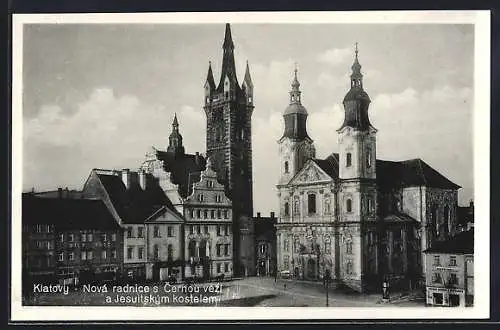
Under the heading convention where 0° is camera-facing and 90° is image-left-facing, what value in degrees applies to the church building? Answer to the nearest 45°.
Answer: approximately 45°
